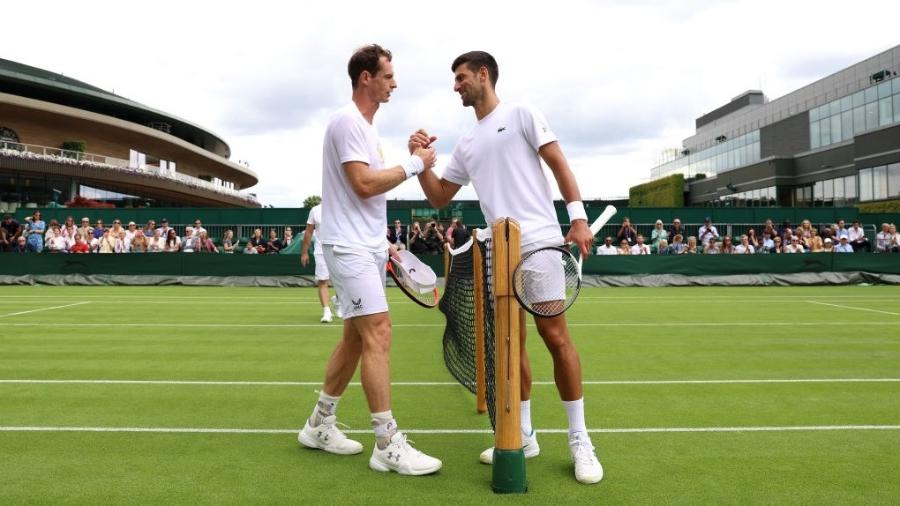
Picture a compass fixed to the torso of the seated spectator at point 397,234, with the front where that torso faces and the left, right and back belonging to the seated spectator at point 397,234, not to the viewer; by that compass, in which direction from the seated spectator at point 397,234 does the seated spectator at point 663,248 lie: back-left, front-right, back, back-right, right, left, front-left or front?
left

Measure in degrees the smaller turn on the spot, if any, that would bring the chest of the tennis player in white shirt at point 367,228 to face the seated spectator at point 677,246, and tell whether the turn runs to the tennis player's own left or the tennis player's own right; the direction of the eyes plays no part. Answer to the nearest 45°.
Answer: approximately 45° to the tennis player's own left

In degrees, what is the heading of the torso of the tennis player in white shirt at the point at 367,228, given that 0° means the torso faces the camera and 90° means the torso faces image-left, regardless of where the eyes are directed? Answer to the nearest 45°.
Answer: approximately 270°

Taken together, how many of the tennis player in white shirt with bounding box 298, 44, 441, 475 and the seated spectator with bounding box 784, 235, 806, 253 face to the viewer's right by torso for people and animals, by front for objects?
1

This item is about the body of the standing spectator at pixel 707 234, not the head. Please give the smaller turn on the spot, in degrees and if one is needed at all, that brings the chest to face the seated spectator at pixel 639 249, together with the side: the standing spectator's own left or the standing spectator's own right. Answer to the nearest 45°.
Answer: approximately 45° to the standing spectator's own right

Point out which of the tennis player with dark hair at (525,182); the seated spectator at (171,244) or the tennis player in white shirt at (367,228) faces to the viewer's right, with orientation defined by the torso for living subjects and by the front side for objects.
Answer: the tennis player in white shirt

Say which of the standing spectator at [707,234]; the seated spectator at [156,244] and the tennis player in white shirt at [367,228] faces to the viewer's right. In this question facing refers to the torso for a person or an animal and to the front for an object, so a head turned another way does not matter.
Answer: the tennis player in white shirt

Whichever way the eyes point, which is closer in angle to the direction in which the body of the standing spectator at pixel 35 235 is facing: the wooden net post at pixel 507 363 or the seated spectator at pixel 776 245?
the wooden net post

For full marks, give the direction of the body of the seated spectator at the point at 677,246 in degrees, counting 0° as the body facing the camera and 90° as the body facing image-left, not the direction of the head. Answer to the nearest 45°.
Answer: approximately 0°

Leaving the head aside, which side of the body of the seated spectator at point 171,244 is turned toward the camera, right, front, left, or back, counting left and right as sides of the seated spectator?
front

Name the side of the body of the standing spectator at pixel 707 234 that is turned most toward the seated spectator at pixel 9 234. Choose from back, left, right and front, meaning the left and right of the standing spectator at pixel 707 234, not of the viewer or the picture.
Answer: right
